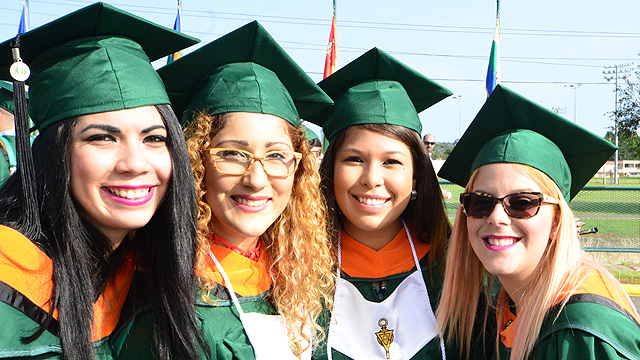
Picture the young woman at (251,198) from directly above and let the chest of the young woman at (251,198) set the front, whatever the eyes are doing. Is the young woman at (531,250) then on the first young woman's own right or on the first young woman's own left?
on the first young woman's own left

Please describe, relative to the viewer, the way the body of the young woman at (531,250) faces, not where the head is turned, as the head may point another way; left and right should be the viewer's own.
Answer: facing the viewer and to the left of the viewer

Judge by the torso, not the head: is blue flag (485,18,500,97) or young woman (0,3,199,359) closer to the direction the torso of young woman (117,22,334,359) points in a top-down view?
the young woman

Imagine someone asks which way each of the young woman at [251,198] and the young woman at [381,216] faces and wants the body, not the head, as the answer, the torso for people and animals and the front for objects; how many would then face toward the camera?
2

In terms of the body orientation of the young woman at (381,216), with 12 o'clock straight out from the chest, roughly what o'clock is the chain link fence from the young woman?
The chain link fence is roughly at 7 o'clock from the young woman.

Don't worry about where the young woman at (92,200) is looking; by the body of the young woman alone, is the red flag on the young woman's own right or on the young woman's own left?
on the young woman's own left

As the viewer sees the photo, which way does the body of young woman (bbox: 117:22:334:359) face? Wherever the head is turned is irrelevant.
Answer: toward the camera

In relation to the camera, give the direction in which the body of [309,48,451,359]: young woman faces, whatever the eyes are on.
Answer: toward the camera

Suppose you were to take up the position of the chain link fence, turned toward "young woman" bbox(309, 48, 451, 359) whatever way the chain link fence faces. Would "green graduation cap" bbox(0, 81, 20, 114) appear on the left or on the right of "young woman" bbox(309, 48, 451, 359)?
right

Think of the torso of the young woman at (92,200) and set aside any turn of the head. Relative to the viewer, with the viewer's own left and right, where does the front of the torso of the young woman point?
facing the viewer and to the right of the viewer

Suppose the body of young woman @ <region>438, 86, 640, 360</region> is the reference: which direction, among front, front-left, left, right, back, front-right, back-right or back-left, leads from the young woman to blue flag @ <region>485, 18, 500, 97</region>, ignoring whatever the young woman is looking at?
back-right
